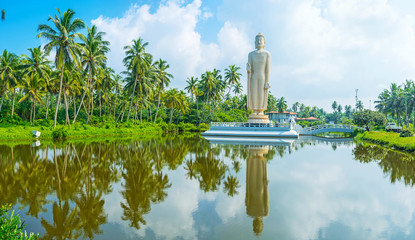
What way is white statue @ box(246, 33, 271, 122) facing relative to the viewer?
toward the camera

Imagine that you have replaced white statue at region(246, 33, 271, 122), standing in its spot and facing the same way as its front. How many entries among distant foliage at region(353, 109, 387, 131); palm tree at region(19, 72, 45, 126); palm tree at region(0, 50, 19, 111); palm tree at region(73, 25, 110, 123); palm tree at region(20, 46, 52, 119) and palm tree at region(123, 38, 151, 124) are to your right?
5

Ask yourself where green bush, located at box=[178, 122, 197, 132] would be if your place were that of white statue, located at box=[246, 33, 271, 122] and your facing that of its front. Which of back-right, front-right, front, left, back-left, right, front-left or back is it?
back-right

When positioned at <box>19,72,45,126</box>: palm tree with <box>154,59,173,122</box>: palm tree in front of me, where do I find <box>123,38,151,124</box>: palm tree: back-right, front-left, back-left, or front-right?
front-right

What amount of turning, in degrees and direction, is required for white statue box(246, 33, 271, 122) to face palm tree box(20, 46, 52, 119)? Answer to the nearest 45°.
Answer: approximately 90° to its right

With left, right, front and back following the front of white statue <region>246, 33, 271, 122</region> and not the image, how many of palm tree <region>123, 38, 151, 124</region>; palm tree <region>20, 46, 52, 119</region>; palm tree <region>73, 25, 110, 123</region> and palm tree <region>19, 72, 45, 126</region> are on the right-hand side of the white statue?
4

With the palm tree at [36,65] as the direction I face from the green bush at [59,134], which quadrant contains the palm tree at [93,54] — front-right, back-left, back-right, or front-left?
front-right

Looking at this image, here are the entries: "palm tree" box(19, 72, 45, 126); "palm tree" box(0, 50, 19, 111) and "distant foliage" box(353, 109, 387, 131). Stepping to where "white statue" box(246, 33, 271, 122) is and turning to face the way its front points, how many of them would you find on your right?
2

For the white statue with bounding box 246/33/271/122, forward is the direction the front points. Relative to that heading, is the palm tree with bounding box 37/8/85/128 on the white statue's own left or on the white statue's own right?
on the white statue's own right

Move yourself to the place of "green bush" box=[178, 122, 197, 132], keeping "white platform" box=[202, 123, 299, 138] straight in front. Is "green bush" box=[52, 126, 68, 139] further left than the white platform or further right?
right

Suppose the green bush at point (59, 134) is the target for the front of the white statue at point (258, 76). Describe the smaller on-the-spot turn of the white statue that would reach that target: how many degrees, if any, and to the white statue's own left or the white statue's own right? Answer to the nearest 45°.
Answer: approximately 90° to the white statue's own right

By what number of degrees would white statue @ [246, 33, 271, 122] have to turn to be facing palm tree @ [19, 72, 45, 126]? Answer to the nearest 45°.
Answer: approximately 90° to its right

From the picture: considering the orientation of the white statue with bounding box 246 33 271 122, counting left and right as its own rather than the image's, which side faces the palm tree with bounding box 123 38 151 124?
right

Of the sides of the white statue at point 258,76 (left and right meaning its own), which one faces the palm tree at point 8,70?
right

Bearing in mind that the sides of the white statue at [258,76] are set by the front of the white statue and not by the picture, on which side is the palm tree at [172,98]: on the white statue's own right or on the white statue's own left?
on the white statue's own right

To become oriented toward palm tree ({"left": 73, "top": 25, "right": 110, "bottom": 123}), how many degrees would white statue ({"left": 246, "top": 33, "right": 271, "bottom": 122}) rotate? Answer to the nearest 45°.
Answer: approximately 90° to its right
